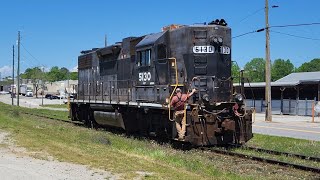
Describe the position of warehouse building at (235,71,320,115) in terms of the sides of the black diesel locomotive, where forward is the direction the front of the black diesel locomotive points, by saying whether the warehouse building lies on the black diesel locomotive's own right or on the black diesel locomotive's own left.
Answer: on the black diesel locomotive's own left

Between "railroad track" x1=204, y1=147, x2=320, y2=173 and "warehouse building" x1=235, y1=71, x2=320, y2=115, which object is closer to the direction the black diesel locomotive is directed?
the railroad track

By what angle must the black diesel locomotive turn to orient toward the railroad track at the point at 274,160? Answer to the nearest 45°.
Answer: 0° — it already faces it

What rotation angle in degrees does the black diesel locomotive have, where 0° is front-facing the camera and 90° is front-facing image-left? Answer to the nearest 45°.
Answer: approximately 315°
